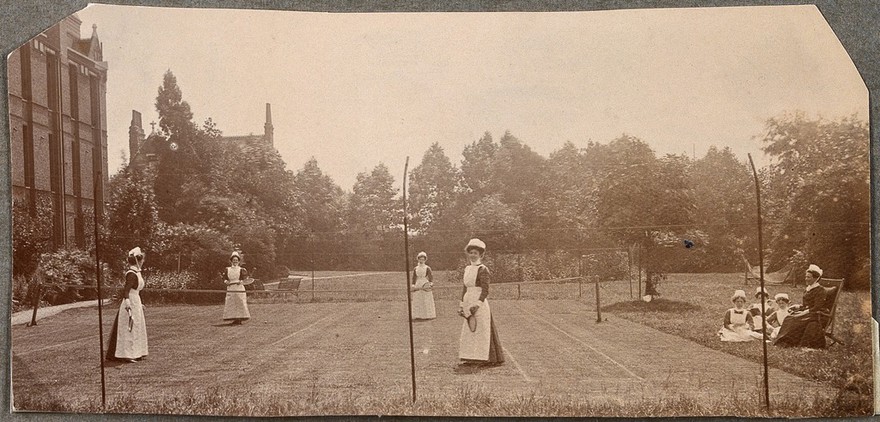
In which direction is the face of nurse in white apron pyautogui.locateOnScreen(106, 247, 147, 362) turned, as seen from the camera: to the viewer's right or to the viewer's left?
to the viewer's right

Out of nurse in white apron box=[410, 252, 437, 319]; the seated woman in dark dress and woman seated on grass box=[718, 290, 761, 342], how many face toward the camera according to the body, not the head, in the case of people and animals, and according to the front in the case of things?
2

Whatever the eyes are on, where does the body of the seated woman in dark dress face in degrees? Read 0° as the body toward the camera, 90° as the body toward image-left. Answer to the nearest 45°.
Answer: approximately 90°

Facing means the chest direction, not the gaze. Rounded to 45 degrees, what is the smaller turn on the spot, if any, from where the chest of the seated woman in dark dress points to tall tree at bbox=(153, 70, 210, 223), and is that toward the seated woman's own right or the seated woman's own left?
0° — they already face it

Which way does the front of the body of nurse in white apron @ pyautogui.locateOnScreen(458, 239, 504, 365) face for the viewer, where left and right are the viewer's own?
facing the viewer and to the left of the viewer

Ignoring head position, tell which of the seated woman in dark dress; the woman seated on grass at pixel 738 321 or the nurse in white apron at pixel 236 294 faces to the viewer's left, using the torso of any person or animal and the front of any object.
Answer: the seated woman in dark dress
